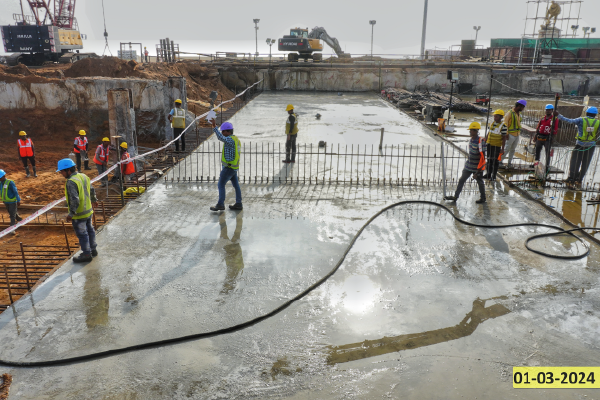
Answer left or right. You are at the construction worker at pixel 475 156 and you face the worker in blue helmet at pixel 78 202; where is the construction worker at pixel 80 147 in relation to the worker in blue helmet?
right

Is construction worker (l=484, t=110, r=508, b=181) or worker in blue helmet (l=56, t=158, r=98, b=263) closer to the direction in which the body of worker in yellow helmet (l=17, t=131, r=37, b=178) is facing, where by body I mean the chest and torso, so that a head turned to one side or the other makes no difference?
the worker in blue helmet

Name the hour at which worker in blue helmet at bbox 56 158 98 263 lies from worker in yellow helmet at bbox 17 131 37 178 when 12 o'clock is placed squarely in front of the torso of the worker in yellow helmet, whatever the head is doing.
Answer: The worker in blue helmet is roughly at 12 o'clock from the worker in yellow helmet.

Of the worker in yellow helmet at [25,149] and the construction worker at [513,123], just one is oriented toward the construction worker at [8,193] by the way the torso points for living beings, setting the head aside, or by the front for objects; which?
the worker in yellow helmet

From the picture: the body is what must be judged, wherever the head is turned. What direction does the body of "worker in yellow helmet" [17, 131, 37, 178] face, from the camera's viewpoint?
toward the camera

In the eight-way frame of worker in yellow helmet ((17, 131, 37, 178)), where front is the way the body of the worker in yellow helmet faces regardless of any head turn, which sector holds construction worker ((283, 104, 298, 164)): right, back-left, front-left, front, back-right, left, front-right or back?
front-left

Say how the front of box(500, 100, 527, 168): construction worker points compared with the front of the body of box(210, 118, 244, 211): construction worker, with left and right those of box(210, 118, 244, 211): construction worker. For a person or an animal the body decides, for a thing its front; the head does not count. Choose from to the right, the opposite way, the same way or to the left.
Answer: to the left

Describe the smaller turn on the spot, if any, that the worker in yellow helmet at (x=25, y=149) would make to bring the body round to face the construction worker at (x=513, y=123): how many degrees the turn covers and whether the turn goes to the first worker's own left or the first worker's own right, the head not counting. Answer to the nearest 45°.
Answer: approximately 45° to the first worker's own left
